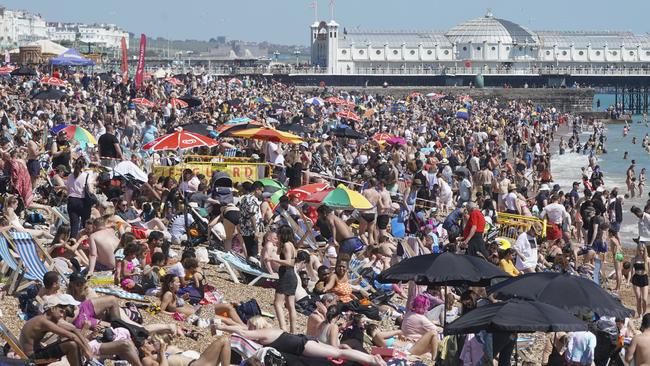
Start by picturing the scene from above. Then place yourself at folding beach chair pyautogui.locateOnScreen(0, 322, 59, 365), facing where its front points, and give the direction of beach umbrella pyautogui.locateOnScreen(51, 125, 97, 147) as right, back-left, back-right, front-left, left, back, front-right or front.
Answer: left

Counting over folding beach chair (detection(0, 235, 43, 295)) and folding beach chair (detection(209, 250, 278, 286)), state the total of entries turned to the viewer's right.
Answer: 2

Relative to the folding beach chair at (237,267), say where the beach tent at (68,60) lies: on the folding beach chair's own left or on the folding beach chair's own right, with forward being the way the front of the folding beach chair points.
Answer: on the folding beach chair's own left

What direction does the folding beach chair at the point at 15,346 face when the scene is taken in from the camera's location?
facing to the right of the viewer

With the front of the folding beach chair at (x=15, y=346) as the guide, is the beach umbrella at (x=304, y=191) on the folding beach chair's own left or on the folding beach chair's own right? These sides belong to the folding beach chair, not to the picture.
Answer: on the folding beach chair's own left

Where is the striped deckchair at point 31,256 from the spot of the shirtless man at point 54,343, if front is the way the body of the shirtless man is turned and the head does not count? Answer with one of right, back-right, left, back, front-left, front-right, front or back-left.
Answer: left

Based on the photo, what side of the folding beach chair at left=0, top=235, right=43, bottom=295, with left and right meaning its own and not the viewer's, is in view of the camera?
right

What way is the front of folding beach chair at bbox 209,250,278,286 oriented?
to the viewer's right

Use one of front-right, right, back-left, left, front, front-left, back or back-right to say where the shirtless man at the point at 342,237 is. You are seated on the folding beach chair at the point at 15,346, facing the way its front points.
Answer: front-left

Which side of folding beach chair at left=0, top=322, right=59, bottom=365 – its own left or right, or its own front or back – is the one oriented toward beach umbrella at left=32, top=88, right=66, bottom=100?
left

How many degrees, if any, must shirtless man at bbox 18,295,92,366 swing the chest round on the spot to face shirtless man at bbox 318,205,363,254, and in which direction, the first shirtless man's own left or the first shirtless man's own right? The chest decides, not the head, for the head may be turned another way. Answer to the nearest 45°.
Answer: approximately 45° to the first shirtless man's own left

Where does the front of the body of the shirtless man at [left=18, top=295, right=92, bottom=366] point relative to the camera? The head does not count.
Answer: to the viewer's right

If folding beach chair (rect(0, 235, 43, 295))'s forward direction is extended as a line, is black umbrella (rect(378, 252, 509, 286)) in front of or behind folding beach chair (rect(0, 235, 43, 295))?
in front
